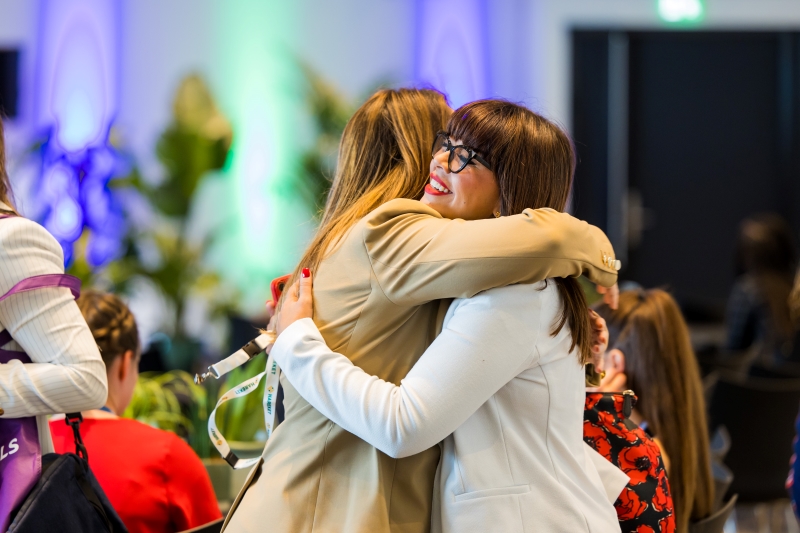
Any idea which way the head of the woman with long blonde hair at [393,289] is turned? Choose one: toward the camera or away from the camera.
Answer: away from the camera

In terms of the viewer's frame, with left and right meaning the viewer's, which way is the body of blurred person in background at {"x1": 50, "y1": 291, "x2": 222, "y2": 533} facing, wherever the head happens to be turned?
facing away from the viewer and to the right of the viewer

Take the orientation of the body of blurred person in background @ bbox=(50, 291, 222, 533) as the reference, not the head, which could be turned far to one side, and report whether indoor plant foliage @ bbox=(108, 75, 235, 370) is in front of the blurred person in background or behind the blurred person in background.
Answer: in front

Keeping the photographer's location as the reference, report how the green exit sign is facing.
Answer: facing the viewer
